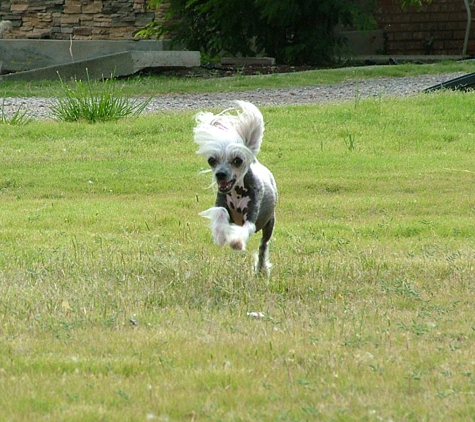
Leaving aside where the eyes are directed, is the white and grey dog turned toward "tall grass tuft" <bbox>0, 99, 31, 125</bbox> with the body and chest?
no

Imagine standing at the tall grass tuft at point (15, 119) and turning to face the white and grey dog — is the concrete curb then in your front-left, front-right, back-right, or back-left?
back-left

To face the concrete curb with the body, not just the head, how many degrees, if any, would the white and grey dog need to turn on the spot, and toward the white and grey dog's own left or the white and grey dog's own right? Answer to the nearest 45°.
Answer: approximately 135° to the white and grey dog's own right
